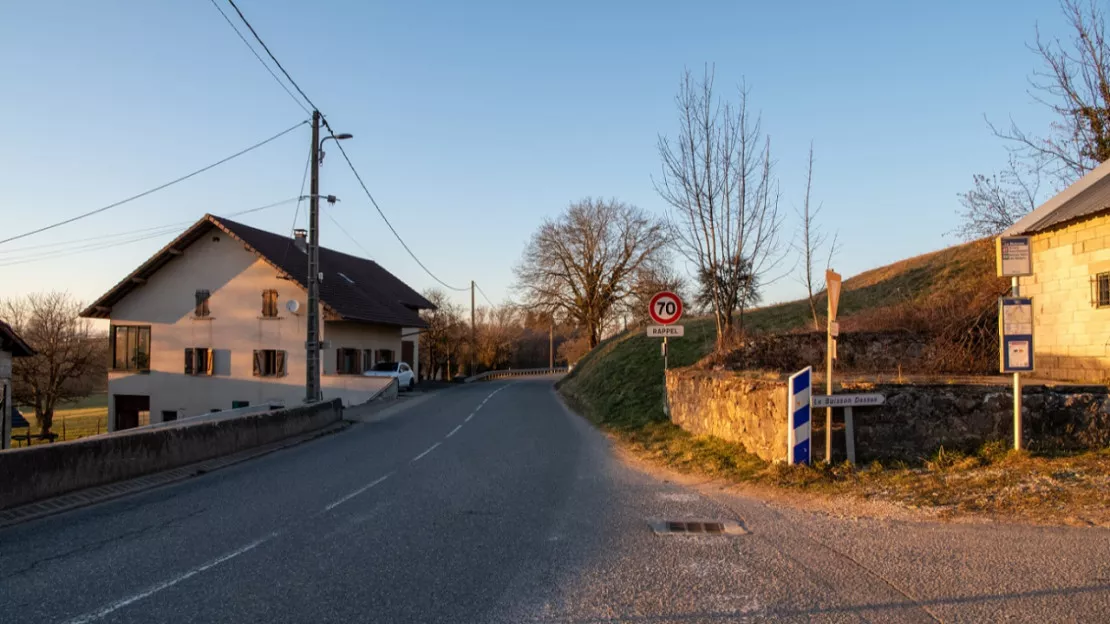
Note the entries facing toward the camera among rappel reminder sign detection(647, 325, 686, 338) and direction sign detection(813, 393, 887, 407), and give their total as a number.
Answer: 2

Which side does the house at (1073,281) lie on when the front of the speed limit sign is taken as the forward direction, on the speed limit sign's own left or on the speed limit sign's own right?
on the speed limit sign's own left

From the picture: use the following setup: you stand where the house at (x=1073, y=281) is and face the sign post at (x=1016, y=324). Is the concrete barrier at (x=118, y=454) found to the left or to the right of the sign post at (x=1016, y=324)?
right

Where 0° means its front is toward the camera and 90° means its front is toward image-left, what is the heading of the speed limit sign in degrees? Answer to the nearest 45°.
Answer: approximately 0°

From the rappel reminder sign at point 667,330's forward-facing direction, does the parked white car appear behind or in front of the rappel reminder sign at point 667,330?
behind

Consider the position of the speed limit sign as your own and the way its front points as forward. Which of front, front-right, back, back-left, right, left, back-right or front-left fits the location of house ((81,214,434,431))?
back-right

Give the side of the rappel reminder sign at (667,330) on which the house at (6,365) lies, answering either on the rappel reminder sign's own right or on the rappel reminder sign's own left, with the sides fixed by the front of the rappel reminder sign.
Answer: on the rappel reminder sign's own right
